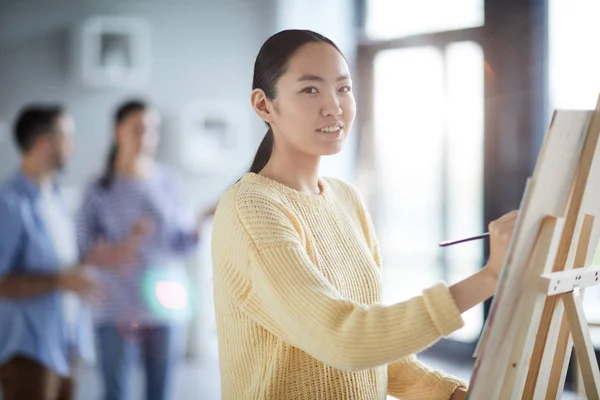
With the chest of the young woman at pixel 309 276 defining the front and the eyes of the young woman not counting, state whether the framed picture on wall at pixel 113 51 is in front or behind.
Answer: behind

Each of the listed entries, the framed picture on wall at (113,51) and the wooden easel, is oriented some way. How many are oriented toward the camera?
1

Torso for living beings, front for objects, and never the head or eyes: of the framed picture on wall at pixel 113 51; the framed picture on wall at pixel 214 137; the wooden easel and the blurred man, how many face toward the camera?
2

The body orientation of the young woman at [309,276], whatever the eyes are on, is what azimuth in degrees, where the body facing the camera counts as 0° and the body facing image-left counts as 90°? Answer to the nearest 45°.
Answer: approximately 315°

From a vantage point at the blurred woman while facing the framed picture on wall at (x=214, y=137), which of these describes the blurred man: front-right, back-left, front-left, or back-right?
back-left

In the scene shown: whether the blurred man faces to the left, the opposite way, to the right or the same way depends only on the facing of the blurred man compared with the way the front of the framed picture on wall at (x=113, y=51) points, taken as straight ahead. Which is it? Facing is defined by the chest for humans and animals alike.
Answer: to the left

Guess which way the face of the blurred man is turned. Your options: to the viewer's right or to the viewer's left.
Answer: to the viewer's right

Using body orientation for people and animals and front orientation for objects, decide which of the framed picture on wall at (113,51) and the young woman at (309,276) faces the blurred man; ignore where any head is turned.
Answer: the framed picture on wall
